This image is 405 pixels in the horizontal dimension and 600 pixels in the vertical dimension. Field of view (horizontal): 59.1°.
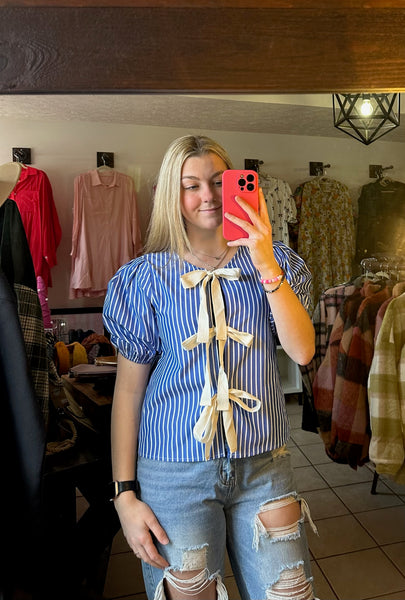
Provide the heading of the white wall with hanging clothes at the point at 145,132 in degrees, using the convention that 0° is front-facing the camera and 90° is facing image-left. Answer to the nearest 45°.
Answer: approximately 0°

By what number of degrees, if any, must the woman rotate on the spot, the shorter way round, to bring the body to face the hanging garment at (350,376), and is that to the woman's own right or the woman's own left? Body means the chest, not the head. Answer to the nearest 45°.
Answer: approximately 135° to the woman's own left

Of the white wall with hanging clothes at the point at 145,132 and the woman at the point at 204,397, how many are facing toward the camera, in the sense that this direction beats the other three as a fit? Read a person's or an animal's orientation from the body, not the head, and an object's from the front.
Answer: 2
